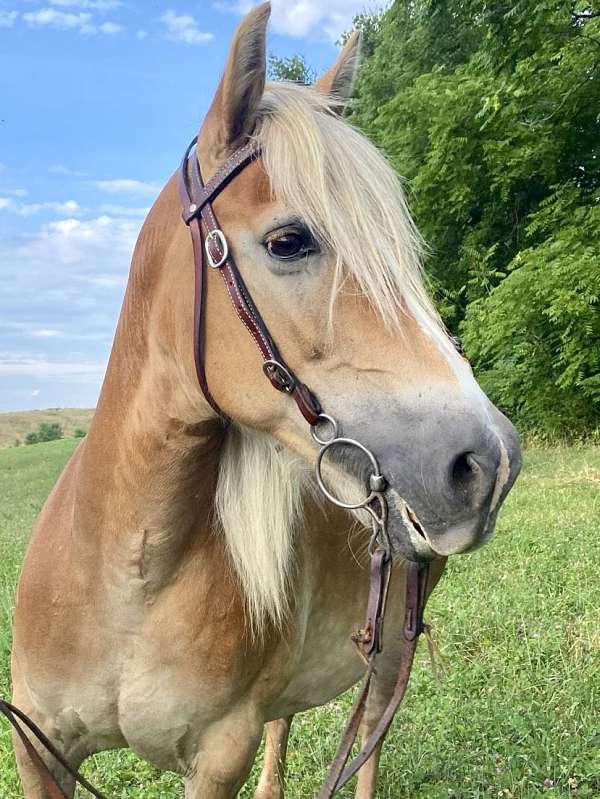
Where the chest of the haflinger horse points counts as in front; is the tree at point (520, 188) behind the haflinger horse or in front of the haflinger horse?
behind

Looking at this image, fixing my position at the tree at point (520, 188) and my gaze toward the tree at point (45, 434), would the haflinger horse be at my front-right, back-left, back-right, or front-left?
back-left

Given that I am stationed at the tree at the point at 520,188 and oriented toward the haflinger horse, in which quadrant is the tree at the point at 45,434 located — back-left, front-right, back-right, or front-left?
back-right
